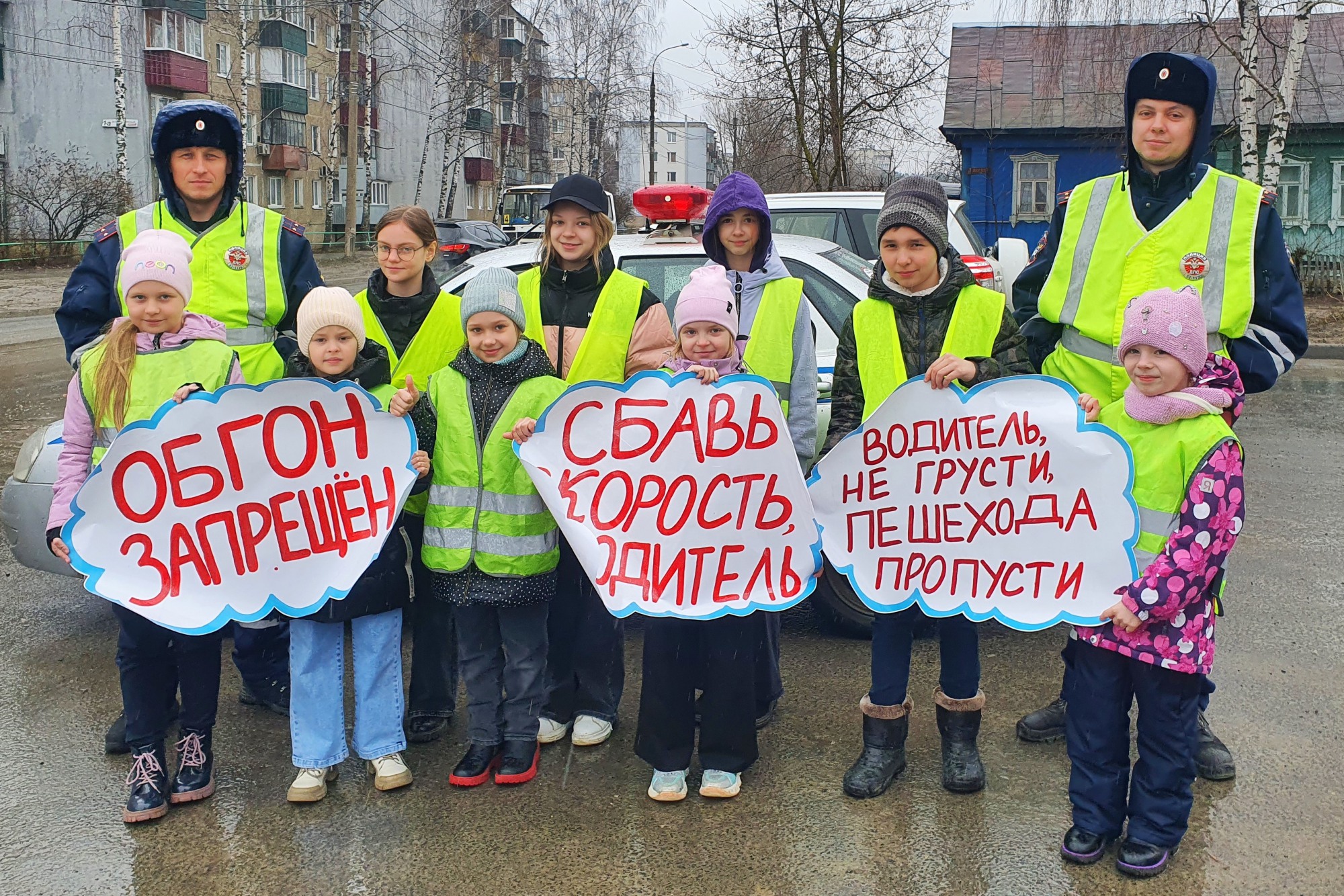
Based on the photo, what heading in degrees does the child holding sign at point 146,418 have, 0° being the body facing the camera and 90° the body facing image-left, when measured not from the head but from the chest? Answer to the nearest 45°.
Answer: approximately 0°

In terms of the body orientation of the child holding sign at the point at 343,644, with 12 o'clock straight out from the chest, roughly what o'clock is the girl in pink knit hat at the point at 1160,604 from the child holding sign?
The girl in pink knit hat is roughly at 10 o'clock from the child holding sign.

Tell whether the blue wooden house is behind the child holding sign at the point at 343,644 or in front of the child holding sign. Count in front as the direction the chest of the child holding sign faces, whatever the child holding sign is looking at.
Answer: behind

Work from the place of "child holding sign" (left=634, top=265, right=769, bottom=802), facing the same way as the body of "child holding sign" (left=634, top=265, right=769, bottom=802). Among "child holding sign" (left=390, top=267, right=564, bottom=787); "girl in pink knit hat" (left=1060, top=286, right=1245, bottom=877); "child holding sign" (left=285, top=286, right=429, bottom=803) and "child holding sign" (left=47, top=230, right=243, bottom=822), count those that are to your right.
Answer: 3

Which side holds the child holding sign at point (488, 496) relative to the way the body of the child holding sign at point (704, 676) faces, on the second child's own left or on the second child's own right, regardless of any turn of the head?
on the second child's own right

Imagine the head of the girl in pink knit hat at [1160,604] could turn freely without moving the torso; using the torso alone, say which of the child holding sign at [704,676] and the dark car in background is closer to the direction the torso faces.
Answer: the child holding sign

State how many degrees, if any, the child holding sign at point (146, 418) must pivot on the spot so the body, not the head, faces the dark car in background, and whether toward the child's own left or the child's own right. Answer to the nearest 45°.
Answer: approximately 180°

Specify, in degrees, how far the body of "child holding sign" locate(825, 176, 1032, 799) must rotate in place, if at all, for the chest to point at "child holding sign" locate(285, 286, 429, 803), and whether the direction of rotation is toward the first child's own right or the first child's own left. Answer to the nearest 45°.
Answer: approximately 90° to the first child's own right
